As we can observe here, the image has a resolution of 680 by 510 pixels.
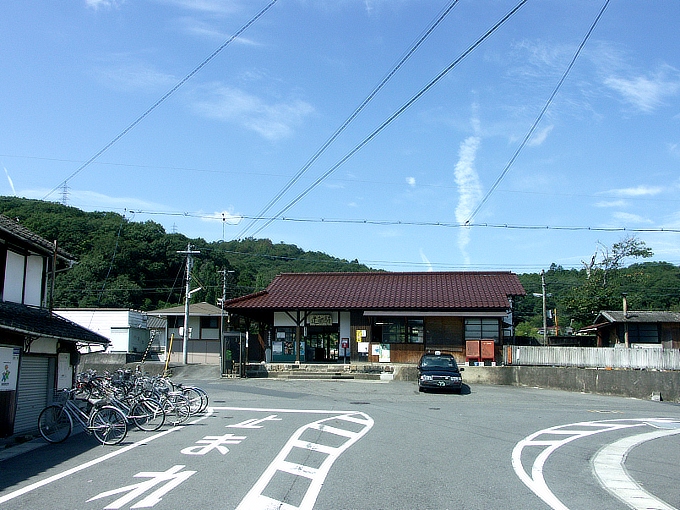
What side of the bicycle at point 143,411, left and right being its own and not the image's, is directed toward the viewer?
left

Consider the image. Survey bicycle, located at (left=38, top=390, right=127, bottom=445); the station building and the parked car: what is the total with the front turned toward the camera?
2

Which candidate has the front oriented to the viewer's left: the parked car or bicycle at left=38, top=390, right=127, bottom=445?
the bicycle

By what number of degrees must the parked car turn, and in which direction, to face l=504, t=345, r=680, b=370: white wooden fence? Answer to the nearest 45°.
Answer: approximately 135° to its left

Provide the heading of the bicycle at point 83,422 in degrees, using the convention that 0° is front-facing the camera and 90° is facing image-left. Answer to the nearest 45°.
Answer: approximately 90°

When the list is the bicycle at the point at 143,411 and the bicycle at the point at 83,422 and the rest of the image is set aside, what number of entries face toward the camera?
0

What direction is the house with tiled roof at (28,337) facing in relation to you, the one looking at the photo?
facing the viewer and to the right of the viewer

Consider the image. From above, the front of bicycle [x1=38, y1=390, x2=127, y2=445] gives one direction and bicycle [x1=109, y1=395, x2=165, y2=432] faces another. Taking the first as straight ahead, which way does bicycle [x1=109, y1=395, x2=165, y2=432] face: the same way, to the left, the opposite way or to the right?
the same way

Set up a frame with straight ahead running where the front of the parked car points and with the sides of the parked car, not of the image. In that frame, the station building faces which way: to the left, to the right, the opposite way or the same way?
the same way

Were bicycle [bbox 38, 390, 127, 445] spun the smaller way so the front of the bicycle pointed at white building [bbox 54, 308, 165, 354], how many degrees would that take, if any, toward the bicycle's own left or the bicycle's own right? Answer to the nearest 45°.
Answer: approximately 90° to the bicycle's own right

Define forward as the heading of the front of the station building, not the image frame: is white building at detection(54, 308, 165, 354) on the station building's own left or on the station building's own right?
on the station building's own right

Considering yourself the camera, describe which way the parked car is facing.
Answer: facing the viewer

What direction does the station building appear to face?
toward the camera

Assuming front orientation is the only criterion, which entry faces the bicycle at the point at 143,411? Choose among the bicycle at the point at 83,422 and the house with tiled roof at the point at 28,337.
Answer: the house with tiled roof
